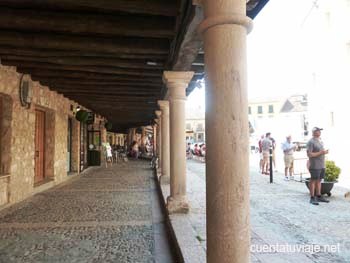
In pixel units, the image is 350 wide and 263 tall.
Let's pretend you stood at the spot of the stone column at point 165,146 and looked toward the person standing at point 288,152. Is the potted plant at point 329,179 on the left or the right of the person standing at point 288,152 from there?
right

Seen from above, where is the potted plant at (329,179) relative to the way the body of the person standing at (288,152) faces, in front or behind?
in front

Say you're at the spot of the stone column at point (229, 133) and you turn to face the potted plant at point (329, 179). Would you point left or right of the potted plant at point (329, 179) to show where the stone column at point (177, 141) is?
left

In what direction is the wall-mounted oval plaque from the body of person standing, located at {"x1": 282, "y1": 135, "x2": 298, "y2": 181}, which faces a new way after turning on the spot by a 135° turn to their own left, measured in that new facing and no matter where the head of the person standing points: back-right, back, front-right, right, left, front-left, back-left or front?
back-left

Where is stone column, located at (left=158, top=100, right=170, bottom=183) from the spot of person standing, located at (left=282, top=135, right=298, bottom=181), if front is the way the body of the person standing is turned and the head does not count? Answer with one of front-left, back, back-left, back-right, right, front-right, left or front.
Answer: right

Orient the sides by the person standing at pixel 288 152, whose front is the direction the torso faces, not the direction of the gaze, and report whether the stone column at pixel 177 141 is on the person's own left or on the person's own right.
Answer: on the person's own right

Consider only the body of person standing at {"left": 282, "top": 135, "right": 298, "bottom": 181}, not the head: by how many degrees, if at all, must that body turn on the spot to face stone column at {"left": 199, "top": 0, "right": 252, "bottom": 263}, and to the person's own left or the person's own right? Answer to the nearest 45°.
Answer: approximately 45° to the person's own right

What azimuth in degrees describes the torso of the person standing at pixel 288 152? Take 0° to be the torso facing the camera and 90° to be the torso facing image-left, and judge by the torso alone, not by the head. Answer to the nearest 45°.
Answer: approximately 315°

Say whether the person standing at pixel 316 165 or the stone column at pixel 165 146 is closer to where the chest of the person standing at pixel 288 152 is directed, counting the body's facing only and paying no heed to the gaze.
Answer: the person standing

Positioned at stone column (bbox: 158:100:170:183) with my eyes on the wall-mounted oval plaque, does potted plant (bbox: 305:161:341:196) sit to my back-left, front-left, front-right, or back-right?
back-left

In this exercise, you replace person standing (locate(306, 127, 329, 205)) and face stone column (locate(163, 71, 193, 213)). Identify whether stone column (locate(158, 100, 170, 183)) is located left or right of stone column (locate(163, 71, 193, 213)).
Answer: right
